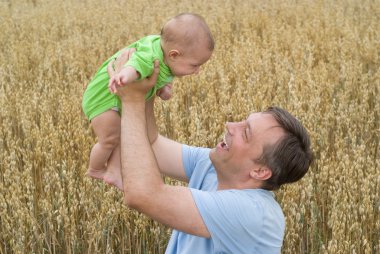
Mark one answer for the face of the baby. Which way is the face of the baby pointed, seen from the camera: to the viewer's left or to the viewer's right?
to the viewer's right

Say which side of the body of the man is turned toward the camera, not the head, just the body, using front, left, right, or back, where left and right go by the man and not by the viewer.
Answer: left

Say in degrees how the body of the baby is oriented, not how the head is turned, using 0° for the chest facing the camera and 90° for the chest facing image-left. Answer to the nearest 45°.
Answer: approximately 270°
